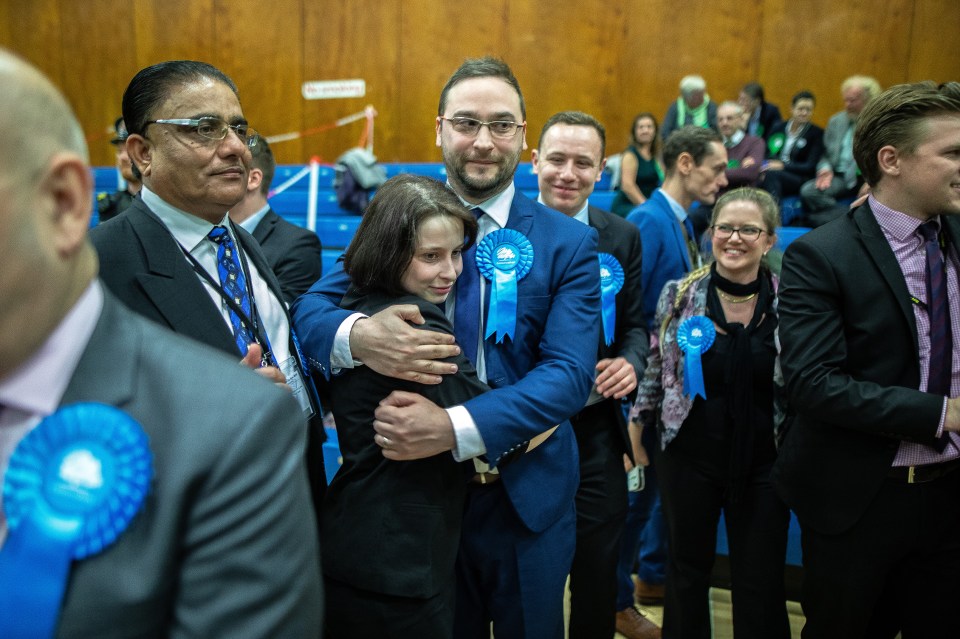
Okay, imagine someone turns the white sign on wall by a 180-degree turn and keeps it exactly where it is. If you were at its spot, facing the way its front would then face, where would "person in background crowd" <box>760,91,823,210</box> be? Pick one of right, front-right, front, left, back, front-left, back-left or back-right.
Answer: back-right

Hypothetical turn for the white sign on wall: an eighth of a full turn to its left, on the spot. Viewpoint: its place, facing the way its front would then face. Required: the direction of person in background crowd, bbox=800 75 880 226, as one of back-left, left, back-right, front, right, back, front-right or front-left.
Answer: front

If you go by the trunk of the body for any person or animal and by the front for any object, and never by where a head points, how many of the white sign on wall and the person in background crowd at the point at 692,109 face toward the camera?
2

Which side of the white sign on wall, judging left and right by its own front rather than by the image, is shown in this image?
front

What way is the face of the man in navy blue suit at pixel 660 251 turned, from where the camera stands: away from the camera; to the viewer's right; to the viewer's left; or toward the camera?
to the viewer's right

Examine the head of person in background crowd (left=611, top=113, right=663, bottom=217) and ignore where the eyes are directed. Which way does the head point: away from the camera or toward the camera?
toward the camera

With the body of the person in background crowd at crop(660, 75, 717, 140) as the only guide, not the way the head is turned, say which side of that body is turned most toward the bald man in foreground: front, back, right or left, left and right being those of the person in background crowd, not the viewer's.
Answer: front

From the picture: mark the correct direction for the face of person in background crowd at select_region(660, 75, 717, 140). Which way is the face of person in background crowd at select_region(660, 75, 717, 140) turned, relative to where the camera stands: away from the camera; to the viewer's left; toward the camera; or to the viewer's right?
toward the camera

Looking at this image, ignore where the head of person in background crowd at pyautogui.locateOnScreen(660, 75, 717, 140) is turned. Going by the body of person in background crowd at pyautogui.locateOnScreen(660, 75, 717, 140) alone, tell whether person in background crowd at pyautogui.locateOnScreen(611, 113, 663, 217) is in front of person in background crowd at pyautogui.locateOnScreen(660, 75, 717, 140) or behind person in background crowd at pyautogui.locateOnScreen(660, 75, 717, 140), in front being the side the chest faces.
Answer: in front

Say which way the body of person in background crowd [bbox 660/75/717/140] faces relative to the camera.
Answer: toward the camera

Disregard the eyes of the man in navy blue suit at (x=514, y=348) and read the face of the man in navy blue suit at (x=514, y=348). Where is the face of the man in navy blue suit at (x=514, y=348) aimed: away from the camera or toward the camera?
toward the camera

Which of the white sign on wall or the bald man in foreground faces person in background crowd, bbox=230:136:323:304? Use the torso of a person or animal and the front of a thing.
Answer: the white sign on wall

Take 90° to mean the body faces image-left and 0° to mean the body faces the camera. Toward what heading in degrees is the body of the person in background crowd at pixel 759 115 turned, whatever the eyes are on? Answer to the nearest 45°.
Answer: approximately 45°
